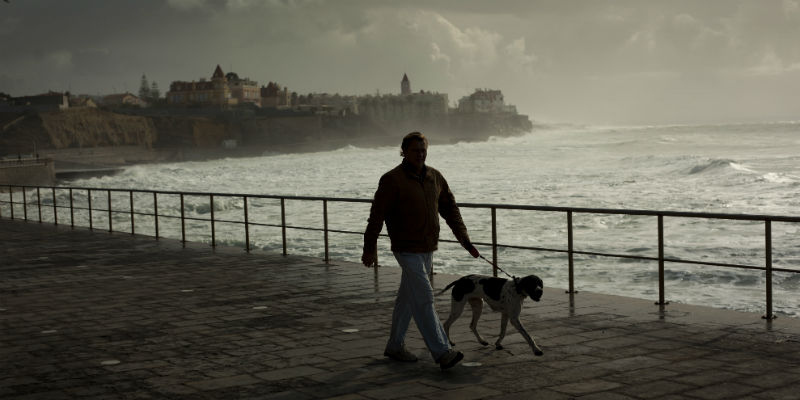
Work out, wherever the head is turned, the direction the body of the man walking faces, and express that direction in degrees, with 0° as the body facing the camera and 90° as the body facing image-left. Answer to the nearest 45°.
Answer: approximately 315°

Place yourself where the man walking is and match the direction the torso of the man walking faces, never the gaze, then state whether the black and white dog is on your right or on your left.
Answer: on your left
